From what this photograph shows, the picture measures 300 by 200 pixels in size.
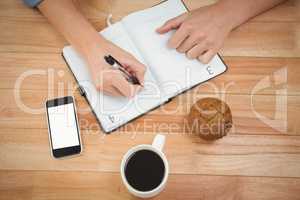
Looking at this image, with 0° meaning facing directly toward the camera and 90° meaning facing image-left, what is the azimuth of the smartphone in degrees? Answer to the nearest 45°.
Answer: approximately 0°
